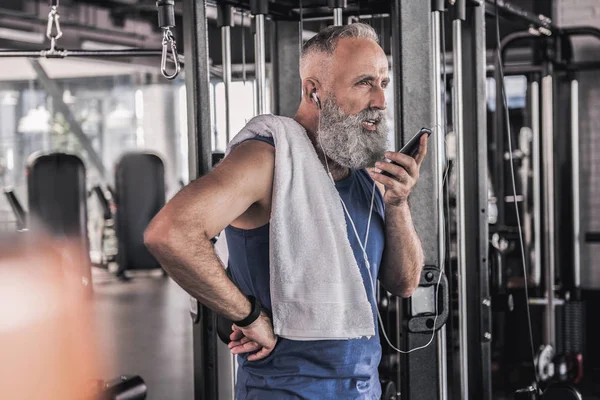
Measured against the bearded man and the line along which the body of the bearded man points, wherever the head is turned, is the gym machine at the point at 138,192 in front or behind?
behind

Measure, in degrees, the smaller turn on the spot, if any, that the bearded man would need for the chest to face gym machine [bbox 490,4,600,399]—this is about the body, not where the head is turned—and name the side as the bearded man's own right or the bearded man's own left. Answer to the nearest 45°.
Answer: approximately 90° to the bearded man's own left

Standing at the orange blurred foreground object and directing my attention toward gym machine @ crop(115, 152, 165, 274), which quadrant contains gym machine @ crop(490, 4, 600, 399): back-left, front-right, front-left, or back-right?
front-right

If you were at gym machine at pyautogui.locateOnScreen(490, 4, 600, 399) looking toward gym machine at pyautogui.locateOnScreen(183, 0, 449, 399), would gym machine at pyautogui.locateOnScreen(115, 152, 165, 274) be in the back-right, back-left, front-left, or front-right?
front-right

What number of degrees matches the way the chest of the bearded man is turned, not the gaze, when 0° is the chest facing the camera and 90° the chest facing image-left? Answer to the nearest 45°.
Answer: approximately 315°

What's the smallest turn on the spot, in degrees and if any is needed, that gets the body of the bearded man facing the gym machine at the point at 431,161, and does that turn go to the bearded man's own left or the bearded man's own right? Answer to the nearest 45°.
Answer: approximately 90° to the bearded man's own left

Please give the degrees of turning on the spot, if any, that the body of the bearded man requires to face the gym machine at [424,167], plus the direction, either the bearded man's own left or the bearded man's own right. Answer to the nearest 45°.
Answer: approximately 90° to the bearded man's own left

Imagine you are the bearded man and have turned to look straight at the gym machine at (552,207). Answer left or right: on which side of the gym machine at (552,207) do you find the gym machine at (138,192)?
left
